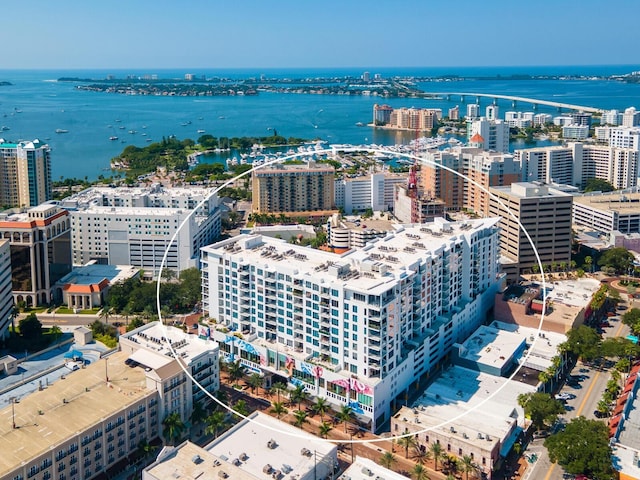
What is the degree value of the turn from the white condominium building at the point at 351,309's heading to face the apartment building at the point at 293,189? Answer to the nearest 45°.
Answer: approximately 135° to its right

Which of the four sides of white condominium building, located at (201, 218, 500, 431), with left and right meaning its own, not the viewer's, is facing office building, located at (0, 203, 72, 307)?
right

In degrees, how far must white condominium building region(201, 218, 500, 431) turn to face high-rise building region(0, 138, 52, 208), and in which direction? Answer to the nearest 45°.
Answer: approximately 90° to its right

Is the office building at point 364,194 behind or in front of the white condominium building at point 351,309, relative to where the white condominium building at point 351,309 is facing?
behind

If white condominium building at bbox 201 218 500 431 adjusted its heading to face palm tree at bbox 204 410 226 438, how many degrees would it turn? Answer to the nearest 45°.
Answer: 0° — it already faces it

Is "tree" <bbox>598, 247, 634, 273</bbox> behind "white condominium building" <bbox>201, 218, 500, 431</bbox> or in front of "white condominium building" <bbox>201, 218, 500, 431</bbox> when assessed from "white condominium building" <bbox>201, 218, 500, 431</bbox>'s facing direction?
behind

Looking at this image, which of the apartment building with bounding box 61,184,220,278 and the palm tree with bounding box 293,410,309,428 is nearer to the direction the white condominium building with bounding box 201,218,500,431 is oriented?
the palm tree

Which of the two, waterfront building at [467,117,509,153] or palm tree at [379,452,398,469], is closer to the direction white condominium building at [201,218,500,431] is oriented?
the palm tree

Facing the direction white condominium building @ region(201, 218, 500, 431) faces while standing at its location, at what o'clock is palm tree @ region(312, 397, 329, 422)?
The palm tree is roughly at 11 o'clock from the white condominium building.

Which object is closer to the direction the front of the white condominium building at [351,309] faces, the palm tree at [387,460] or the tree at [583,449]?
the palm tree

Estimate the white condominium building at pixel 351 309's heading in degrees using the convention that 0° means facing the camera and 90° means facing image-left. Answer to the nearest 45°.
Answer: approximately 45°

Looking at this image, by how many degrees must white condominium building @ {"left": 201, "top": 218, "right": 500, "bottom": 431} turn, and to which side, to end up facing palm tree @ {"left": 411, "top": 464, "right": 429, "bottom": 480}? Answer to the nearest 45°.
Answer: approximately 45° to its left

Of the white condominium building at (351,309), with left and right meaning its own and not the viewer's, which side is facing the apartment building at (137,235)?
right
